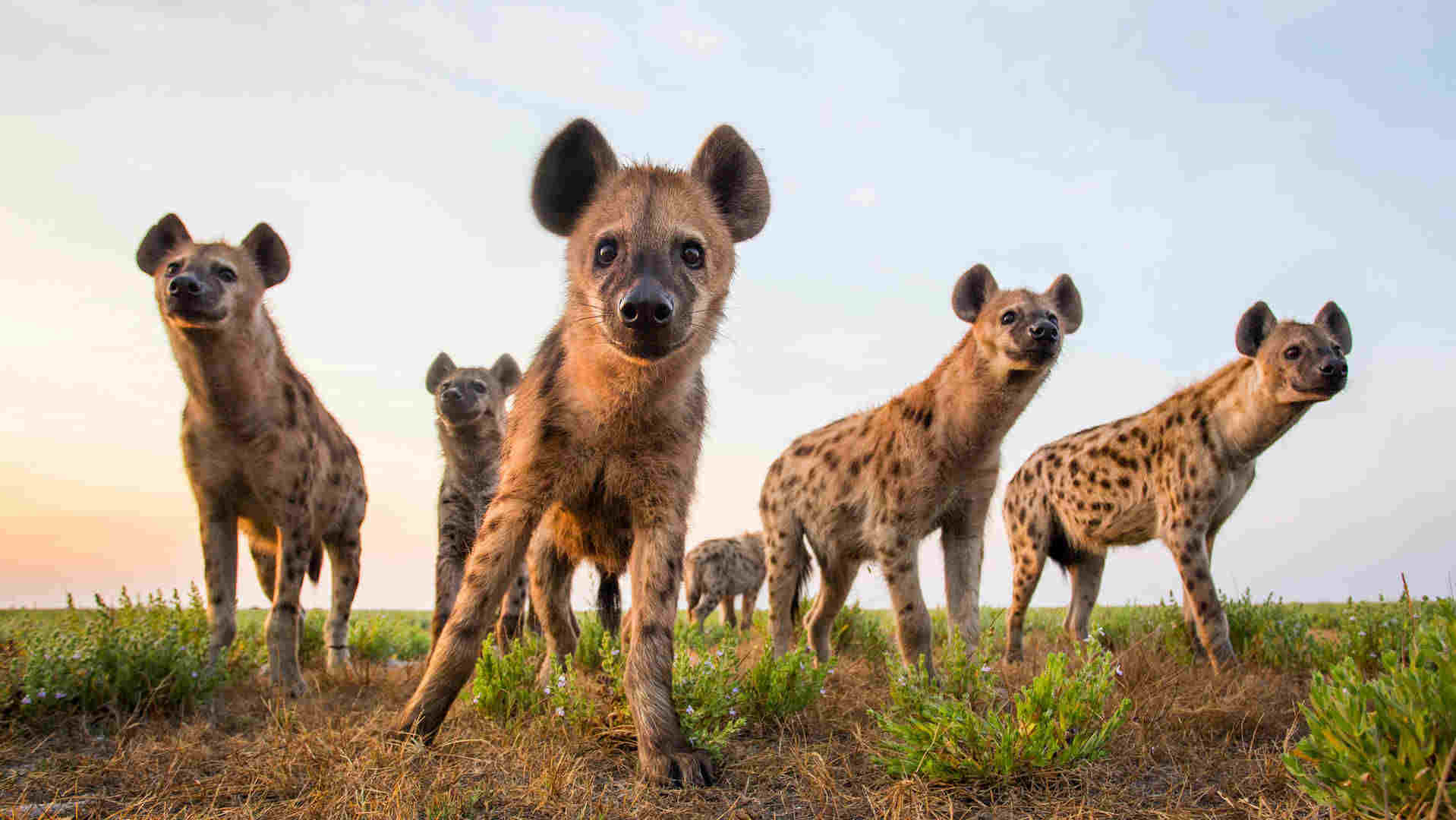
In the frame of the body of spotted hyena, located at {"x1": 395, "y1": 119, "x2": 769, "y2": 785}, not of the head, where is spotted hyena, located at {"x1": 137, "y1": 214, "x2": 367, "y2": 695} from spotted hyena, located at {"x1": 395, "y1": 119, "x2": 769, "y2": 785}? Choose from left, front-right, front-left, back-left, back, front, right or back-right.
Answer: back-right

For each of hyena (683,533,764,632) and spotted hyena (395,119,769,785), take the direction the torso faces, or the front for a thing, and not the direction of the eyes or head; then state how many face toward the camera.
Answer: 1

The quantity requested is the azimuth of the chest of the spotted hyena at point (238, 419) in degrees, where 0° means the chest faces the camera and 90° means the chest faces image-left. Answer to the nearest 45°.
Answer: approximately 45°

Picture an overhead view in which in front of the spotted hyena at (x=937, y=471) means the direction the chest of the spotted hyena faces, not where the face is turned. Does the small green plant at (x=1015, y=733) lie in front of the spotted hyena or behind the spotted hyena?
in front

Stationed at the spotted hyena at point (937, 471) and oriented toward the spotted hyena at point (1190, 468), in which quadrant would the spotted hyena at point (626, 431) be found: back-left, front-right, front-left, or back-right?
back-right

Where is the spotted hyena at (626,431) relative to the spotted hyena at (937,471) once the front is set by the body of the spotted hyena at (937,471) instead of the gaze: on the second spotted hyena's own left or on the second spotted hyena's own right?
on the second spotted hyena's own right
